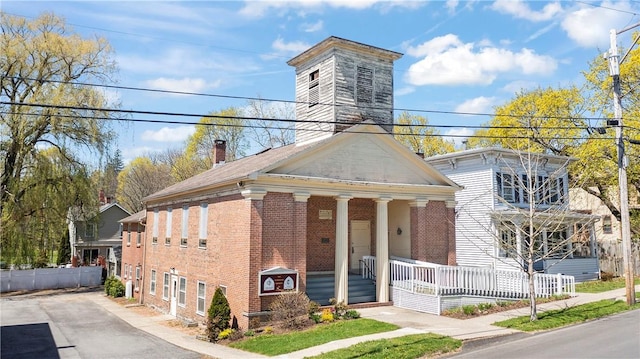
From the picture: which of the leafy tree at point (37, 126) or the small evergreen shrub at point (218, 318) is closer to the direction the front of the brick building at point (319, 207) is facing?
the small evergreen shrub

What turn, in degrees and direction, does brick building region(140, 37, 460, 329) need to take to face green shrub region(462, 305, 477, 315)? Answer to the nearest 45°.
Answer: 0° — it already faces it

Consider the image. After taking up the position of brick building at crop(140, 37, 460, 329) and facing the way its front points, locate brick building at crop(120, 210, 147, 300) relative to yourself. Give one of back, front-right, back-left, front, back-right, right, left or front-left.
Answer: back

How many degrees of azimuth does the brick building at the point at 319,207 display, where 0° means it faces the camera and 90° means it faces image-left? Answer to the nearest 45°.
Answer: approximately 315°

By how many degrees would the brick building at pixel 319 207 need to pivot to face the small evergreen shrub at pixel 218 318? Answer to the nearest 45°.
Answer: approximately 90° to its right

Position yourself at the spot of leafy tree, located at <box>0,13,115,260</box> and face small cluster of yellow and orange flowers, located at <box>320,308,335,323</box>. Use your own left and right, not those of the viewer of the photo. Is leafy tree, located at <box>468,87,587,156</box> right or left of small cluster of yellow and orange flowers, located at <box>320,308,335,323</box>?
left

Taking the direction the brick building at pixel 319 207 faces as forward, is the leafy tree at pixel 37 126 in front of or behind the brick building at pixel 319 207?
behind

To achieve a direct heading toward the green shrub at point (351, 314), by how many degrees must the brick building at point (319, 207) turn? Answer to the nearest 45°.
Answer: approximately 45° to its right

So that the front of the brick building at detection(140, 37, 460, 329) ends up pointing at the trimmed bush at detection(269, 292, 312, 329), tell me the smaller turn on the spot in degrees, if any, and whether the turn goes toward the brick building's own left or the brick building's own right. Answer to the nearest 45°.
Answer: approximately 45° to the brick building's own right

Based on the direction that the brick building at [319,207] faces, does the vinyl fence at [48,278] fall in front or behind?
behind
